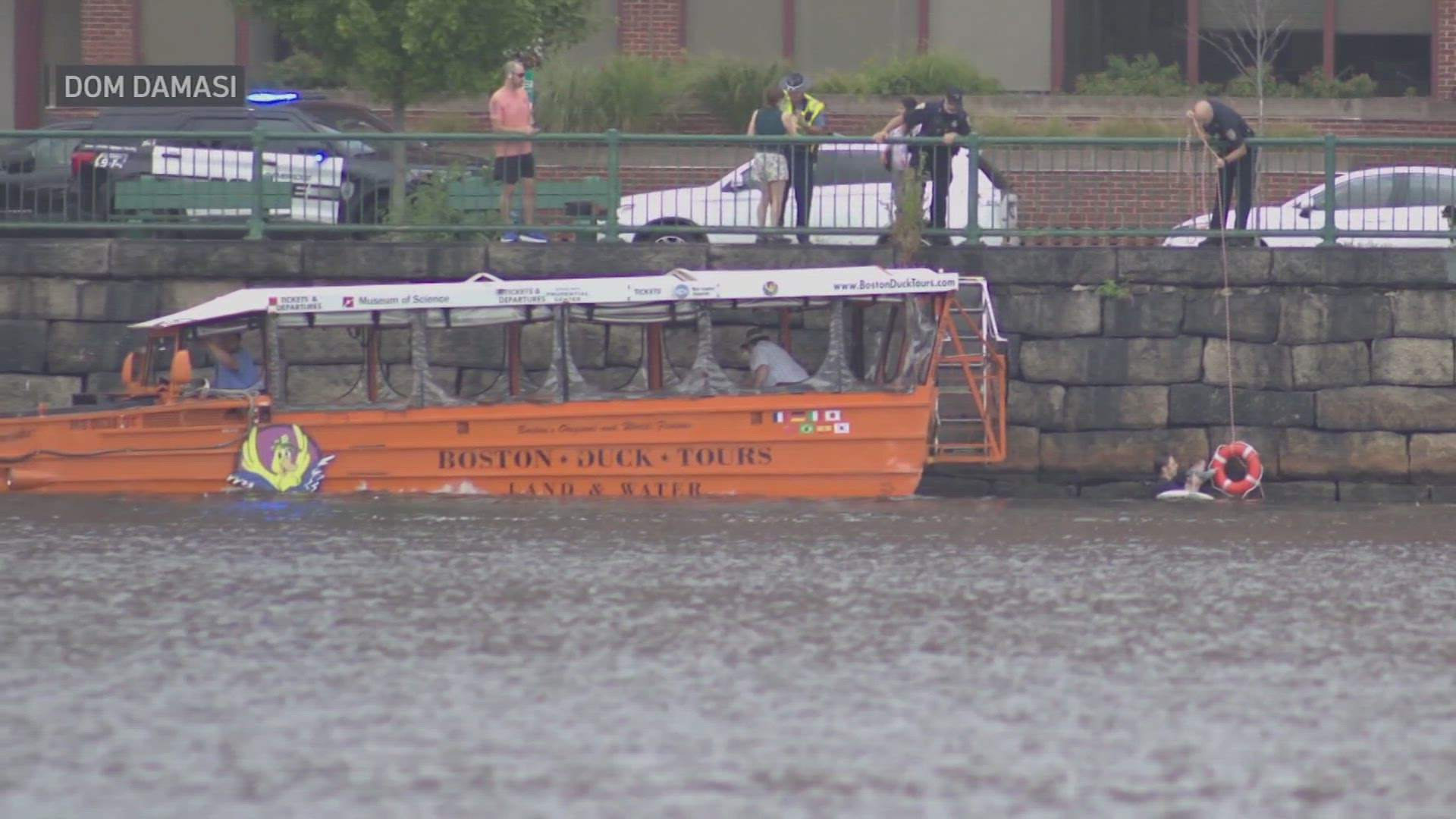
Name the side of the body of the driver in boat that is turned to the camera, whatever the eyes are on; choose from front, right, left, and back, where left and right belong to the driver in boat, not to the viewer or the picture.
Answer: left

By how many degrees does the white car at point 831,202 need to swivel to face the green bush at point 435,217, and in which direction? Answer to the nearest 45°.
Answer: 0° — it already faces it

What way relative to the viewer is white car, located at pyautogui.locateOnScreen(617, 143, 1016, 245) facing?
to the viewer's left

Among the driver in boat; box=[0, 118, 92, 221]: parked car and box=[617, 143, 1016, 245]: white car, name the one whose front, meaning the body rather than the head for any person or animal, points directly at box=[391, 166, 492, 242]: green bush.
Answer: the white car

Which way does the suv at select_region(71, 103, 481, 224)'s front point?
to the viewer's right

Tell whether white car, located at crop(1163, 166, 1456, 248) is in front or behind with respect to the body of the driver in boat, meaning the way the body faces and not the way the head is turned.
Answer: behind

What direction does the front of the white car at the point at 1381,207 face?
to the viewer's left

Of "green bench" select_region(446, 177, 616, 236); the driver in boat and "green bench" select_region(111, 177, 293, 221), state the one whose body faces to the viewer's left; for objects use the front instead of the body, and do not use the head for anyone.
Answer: the driver in boat

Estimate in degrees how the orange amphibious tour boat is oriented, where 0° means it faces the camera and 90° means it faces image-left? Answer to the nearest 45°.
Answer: approximately 90°

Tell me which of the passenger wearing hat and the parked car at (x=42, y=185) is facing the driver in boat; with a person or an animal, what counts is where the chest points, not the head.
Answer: the passenger wearing hat

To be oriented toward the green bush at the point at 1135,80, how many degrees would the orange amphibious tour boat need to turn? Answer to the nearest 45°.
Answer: approximately 135° to its right

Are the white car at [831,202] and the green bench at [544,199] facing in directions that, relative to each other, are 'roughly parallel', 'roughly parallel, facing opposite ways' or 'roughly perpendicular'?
roughly perpendicular

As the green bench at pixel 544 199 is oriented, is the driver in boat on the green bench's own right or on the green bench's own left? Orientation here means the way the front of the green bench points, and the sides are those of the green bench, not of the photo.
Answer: on the green bench's own right
